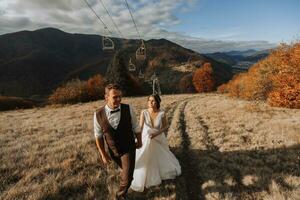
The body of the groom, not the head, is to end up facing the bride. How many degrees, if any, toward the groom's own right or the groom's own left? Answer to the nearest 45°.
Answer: approximately 135° to the groom's own left

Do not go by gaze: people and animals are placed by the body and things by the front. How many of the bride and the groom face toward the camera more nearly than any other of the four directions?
2

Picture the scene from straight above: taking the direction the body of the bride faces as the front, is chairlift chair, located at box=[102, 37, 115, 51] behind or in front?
behind

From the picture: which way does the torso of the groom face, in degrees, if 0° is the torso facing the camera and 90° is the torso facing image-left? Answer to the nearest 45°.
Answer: approximately 0°

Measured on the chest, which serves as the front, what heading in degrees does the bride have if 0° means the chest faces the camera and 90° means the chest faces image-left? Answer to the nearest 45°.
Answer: approximately 0°

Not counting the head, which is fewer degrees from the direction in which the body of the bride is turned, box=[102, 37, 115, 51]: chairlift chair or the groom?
the groom

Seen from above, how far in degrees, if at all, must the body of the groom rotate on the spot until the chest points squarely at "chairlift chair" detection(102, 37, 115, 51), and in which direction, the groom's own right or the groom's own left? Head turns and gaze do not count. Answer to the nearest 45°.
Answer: approximately 180°

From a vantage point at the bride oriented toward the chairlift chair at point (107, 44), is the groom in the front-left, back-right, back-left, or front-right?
back-left
